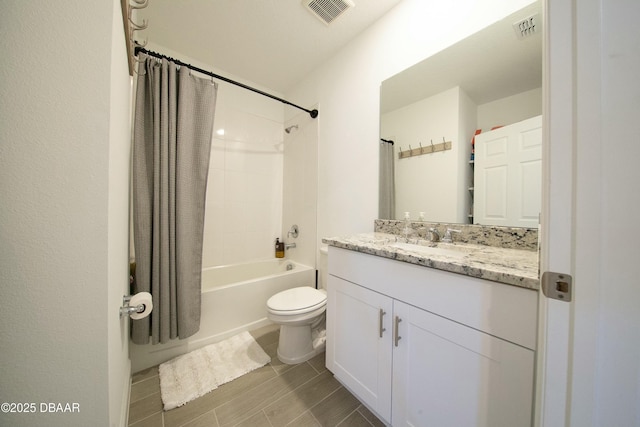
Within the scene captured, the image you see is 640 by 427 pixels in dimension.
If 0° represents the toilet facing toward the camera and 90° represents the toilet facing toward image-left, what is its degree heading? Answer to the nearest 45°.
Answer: approximately 45°

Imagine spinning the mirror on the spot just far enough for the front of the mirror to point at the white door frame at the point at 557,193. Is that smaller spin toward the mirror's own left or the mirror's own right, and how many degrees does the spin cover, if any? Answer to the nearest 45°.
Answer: approximately 45° to the mirror's own left

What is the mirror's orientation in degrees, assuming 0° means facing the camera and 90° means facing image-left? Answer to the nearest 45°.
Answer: approximately 45°

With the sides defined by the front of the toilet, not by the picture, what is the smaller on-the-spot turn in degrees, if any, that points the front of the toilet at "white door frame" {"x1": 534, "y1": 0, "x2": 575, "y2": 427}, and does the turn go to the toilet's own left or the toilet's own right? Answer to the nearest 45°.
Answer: approximately 90° to the toilet's own left

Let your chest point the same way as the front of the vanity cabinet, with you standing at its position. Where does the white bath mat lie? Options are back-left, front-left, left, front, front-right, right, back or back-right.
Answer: front-right

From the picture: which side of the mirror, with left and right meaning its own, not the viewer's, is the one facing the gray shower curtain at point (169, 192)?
front

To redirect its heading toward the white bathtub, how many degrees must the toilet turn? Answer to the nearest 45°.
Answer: approximately 90° to its right

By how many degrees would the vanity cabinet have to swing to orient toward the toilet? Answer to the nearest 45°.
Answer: approximately 45° to its right
